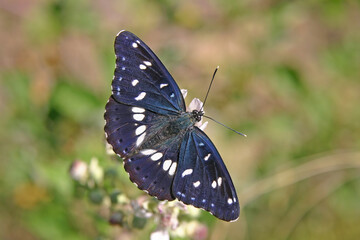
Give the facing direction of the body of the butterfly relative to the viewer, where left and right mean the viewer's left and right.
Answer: facing away from the viewer and to the right of the viewer
